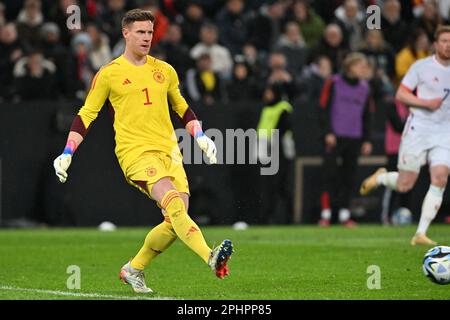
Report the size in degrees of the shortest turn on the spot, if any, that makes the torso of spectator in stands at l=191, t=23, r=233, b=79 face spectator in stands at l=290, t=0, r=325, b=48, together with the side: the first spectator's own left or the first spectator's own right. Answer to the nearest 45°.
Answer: approximately 135° to the first spectator's own left

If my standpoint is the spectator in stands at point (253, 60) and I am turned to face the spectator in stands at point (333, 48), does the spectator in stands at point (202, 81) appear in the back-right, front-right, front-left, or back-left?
back-right

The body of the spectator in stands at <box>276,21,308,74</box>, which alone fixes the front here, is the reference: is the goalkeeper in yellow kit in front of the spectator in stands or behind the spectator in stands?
in front

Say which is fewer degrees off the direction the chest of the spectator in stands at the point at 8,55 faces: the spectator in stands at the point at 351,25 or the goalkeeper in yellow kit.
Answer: the goalkeeper in yellow kit

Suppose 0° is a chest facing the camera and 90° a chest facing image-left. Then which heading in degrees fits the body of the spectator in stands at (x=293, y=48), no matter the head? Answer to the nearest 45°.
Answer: approximately 0°

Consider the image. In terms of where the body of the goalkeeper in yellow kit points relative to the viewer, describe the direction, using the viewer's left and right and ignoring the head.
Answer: facing the viewer and to the right of the viewer

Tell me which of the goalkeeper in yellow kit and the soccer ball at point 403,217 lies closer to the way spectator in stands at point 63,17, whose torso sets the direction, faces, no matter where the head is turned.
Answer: the goalkeeper in yellow kit

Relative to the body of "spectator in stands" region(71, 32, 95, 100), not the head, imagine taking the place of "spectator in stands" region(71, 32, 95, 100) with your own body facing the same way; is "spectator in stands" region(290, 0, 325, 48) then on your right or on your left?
on your left

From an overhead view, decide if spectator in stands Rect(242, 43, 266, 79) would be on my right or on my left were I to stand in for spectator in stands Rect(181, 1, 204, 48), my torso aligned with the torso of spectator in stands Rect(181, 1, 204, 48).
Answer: on my left

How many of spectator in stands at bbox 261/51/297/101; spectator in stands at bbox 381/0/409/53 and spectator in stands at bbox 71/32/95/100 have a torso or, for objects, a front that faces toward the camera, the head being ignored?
3

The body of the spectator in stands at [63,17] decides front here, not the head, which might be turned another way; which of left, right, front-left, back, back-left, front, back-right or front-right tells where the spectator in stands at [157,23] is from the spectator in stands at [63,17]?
left

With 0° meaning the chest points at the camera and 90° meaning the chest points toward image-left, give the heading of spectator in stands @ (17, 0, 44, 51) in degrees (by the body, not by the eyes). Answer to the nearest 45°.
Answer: approximately 0°
